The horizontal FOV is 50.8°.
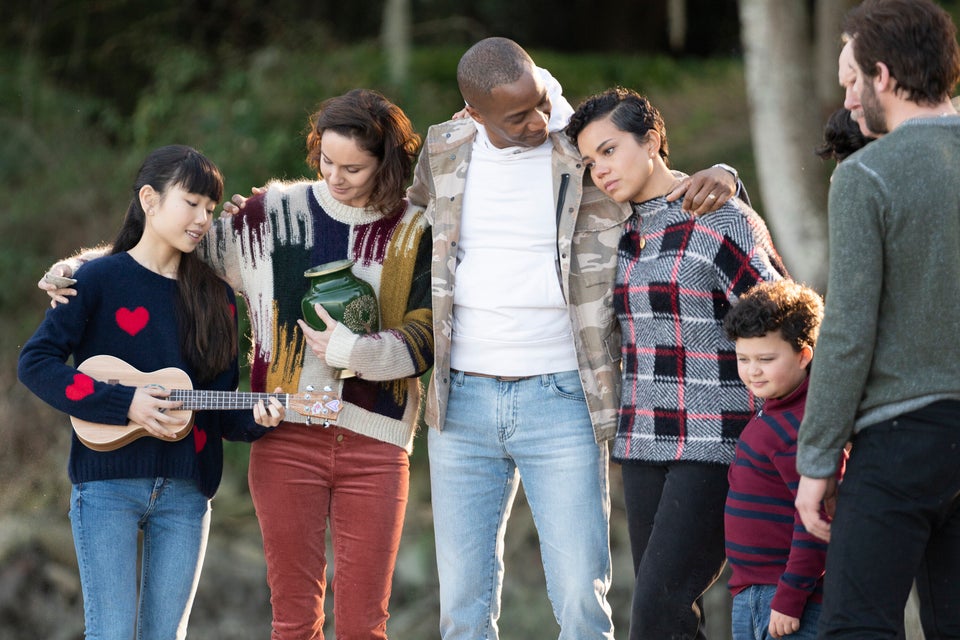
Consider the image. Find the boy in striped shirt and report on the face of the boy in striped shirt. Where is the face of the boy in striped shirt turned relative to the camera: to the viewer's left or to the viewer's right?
to the viewer's left

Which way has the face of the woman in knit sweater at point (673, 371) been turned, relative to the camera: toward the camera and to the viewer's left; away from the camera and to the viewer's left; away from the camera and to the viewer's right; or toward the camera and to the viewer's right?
toward the camera and to the viewer's left

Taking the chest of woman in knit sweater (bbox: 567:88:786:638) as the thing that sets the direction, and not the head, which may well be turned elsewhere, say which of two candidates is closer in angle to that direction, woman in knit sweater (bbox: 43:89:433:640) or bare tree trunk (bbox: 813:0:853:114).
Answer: the woman in knit sweater

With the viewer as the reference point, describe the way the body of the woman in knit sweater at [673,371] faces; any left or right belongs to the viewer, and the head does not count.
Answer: facing the viewer and to the left of the viewer

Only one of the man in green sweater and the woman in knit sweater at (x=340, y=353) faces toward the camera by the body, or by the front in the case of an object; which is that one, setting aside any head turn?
the woman in knit sweater

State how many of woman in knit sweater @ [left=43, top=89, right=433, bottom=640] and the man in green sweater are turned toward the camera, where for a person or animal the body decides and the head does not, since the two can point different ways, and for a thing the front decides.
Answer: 1

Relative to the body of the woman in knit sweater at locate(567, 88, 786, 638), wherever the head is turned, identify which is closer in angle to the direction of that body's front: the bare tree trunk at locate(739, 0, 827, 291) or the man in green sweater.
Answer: the man in green sweater

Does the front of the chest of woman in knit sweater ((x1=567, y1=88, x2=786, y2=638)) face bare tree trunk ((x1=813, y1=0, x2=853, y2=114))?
no

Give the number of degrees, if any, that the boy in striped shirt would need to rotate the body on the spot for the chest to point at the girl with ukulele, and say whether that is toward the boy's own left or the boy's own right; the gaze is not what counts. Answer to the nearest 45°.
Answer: approximately 45° to the boy's own right

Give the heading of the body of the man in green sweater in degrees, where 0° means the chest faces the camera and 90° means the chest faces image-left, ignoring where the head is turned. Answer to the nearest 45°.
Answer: approximately 135°

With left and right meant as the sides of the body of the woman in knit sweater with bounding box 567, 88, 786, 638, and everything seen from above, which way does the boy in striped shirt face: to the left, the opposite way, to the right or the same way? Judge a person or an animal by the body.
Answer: the same way

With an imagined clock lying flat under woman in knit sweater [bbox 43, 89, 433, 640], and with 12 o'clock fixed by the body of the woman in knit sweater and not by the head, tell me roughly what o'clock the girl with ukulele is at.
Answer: The girl with ukulele is roughly at 3 o'clock from the woman in knit sweater.

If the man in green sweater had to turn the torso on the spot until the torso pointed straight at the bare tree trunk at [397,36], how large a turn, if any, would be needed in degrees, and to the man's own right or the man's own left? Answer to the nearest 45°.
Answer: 0° — they already face it

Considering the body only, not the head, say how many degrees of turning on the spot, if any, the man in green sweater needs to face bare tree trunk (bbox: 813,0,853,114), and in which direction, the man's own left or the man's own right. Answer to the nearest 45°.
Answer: approximately 45° to the man's own right

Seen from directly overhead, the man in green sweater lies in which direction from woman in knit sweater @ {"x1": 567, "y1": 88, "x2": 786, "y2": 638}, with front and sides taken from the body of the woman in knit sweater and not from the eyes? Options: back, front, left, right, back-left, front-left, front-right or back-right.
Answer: left

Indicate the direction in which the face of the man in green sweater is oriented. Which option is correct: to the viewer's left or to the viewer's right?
to the viewer's left

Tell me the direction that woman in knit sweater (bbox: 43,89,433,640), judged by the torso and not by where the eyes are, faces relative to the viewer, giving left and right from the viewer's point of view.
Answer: facing the viewer
